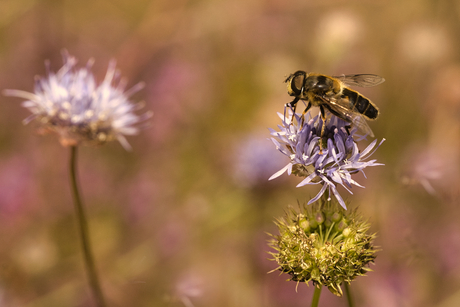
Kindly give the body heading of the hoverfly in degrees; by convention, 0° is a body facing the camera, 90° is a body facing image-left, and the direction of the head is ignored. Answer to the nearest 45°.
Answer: approximately 90°
